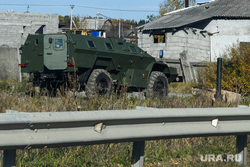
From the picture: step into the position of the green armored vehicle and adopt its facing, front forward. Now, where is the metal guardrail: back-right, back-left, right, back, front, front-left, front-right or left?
back-right

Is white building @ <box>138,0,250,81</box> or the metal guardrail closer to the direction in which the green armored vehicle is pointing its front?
the white building

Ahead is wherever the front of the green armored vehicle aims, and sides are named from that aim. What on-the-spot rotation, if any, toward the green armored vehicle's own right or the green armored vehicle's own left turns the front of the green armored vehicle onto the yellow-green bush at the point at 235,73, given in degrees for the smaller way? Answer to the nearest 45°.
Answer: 0° — it already faces it

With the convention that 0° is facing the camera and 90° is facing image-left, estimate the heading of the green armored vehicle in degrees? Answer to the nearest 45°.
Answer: approximately 225°

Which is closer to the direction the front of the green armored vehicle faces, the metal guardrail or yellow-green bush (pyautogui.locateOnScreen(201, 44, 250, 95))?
the yellow-green bush
